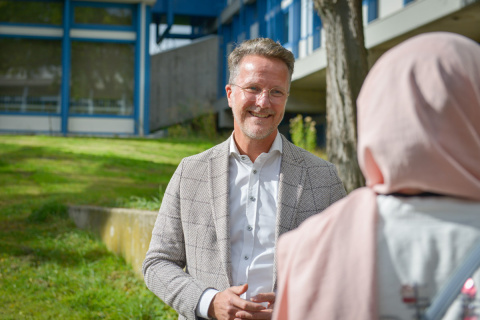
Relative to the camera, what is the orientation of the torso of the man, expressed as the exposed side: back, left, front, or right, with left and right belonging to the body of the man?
front

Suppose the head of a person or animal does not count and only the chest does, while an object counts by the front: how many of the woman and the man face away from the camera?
1

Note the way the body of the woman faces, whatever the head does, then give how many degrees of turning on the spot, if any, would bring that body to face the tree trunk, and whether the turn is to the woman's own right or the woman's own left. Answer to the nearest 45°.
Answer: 0° — they already face it

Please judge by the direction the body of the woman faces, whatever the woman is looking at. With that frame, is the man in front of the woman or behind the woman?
in front

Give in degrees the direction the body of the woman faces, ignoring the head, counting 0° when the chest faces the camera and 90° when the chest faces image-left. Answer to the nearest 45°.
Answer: approximately 180°

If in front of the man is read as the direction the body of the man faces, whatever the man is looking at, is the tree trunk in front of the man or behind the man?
behind

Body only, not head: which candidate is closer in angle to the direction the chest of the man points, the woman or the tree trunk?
the woman

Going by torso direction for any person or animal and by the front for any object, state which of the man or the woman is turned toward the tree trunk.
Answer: the woman

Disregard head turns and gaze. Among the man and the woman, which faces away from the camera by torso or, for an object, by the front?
the woman

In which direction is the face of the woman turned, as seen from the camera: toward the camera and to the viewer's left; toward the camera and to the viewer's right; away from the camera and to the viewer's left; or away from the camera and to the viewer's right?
away from the camera and to the viewer's left

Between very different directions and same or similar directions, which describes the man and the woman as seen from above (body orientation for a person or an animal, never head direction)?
very different directions
